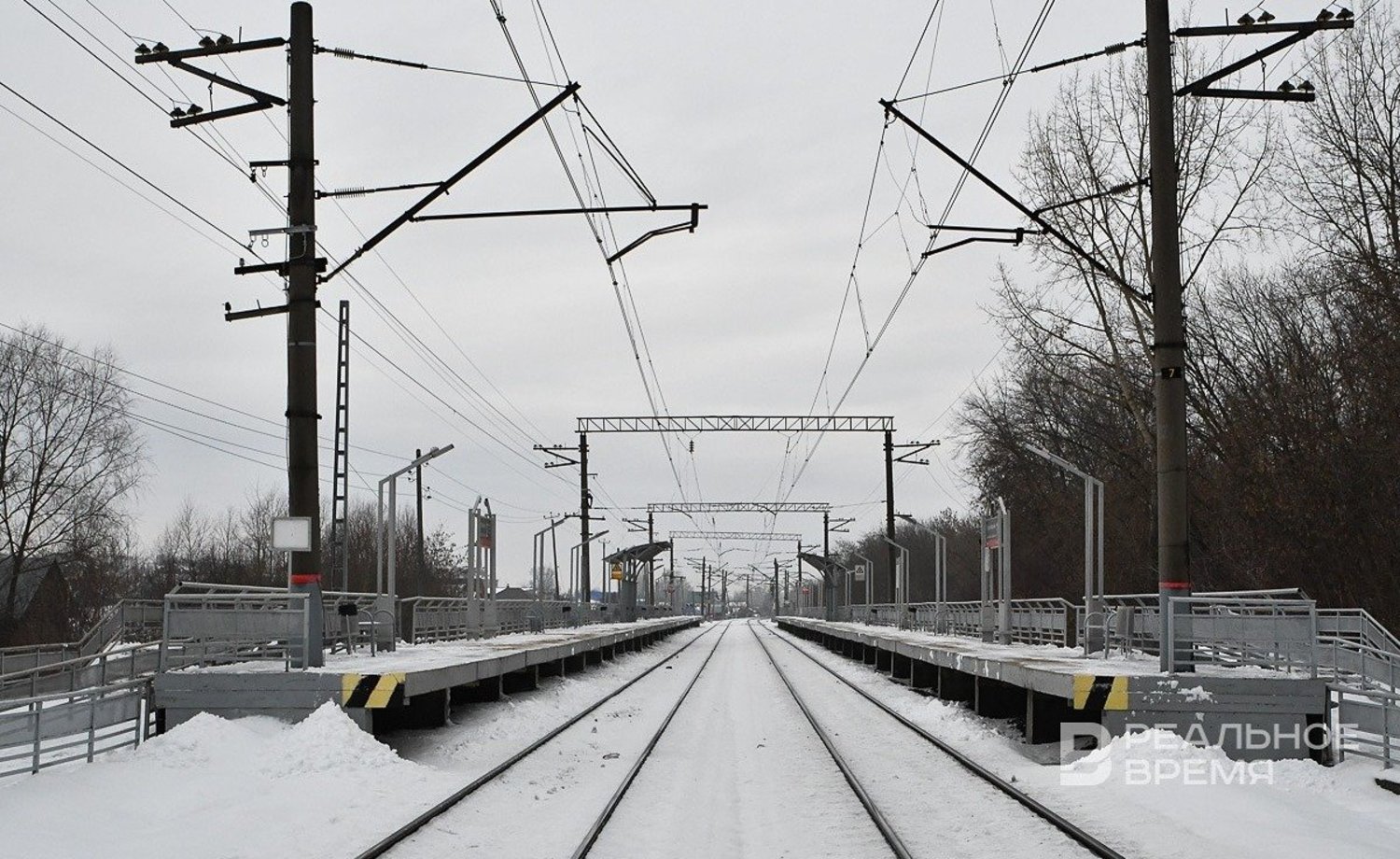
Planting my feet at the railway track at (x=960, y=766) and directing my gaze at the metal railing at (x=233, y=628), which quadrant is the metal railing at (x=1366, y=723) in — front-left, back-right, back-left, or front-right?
back-right

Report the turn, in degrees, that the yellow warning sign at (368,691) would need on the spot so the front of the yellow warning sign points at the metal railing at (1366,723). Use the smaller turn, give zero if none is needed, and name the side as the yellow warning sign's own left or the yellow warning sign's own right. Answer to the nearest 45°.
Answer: approximately 90° to the yellow warning sign's own left

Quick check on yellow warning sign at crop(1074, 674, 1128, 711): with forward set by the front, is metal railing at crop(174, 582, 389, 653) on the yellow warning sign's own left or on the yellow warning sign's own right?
on the yellow warning sign's own right

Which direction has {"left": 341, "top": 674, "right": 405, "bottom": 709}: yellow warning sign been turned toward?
toward the camera

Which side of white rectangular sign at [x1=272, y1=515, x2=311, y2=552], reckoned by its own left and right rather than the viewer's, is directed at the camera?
front

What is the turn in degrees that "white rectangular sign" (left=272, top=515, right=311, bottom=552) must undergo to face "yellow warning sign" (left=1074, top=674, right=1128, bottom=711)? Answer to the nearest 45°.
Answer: approximately 45° to its left

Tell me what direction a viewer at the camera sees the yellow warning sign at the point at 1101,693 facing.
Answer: facing the viewer

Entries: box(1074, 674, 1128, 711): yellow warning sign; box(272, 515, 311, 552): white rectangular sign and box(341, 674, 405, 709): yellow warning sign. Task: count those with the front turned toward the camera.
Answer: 3

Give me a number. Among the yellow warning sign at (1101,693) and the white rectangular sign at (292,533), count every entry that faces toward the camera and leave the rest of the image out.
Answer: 2

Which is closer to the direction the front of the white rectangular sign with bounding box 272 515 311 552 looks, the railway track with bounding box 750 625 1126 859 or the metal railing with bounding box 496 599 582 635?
the railway track
